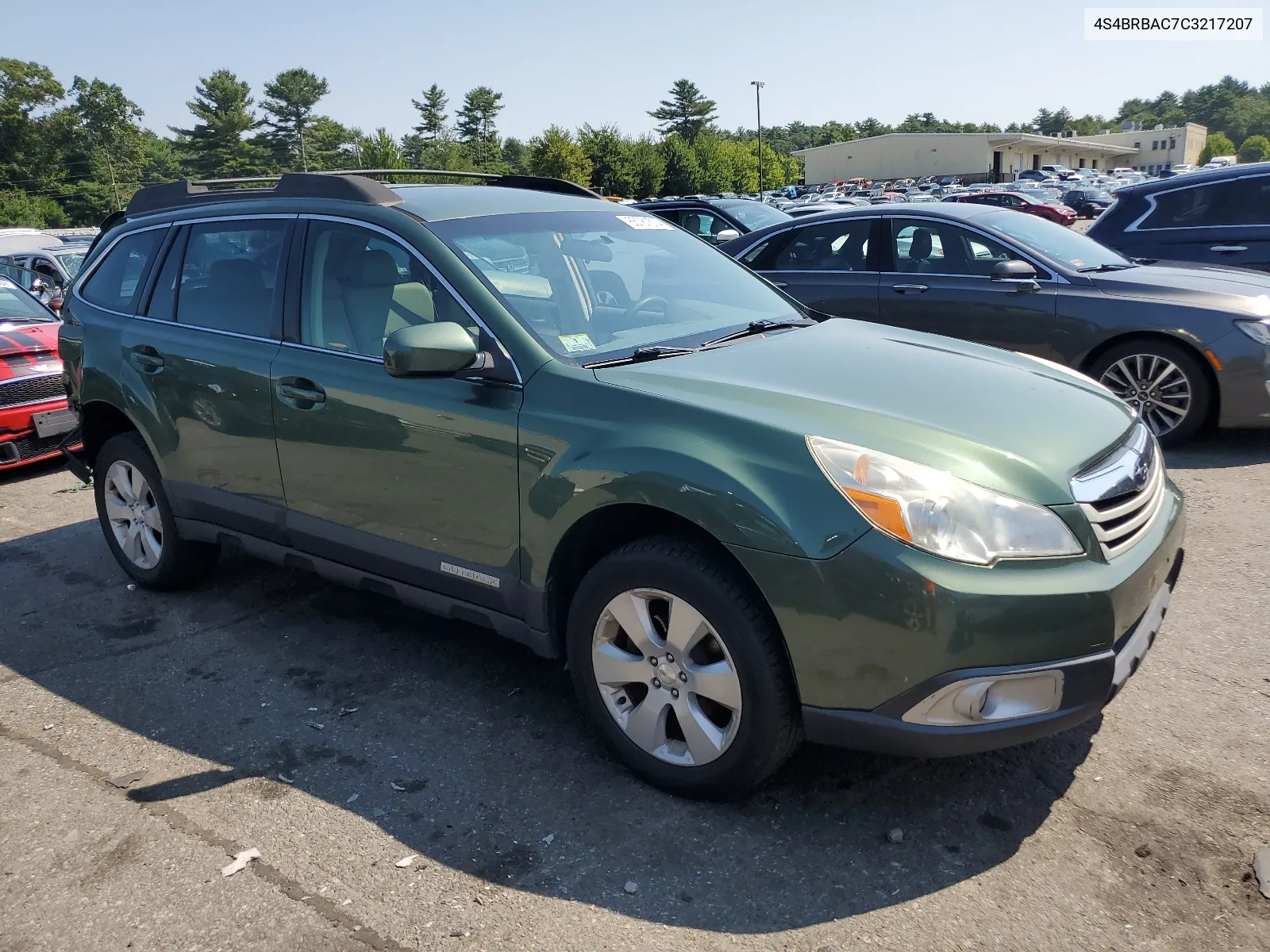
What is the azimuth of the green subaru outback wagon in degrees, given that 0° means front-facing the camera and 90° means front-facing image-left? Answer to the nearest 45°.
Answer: approximately 315°

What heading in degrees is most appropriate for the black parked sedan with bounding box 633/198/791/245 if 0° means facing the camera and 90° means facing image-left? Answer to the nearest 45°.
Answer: approximately 315°

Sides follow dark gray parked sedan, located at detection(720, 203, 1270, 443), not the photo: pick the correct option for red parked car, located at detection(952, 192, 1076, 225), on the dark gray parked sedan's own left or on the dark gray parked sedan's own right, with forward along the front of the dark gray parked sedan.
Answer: on the dark gray parked sedan's own left

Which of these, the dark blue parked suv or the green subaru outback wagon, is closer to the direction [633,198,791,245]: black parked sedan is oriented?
the dark blue parked suv

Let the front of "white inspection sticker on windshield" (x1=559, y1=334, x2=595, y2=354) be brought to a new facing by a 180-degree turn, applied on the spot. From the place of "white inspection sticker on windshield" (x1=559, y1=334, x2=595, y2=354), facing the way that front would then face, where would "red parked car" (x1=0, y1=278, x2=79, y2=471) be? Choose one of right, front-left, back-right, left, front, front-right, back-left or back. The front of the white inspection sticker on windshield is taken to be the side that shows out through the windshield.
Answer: front

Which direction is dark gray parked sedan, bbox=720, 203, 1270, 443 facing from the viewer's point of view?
to the viewer's right

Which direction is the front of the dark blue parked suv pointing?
to the viewer's right

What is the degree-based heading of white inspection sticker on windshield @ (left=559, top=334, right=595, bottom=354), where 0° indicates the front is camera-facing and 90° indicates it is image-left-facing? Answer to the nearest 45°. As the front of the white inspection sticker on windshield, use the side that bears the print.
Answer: approximately 315°

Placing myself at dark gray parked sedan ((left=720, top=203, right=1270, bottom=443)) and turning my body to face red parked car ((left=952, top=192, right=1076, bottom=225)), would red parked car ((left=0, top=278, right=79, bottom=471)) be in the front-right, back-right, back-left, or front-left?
back-left

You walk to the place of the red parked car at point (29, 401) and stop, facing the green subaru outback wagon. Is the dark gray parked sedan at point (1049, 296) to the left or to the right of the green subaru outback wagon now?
left

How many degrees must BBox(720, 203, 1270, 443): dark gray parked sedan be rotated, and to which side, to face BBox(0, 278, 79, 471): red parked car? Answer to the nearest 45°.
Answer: approximately 180°

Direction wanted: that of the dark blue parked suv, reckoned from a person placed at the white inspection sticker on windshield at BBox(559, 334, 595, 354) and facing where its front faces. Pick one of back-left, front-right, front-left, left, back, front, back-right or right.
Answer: left

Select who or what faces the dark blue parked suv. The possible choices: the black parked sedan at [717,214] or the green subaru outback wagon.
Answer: the black parked sedan
